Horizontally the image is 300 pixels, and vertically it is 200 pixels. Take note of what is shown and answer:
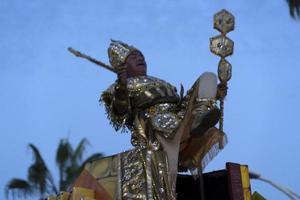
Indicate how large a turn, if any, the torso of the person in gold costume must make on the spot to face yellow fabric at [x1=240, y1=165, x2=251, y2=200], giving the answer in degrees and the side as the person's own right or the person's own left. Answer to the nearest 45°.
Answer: approximately 45° to the person's own left

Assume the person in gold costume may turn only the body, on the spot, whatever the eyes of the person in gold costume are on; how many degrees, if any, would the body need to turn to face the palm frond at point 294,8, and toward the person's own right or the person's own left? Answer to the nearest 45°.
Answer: approximately 90° to the person's own left

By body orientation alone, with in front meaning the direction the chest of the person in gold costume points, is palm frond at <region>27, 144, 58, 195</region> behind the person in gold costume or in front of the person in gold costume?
behind

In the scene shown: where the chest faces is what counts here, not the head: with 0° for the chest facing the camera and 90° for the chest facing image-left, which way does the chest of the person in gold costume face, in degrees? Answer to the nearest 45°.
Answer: approximately 315°

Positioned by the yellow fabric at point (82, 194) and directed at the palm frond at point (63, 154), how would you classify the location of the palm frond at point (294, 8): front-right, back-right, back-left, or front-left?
front-right
